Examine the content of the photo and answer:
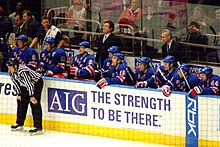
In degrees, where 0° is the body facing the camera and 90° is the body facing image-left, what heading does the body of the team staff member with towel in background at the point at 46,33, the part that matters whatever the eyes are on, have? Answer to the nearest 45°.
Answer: approximately 0°

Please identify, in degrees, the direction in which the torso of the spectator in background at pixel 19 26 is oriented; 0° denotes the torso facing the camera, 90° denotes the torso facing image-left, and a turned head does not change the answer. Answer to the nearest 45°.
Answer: approximately 45°

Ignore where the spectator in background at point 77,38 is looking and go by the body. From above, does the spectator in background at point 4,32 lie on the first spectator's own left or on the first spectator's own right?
on the first spectator's own right

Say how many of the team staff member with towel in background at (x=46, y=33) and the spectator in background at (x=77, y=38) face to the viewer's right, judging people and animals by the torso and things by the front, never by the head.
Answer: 0
